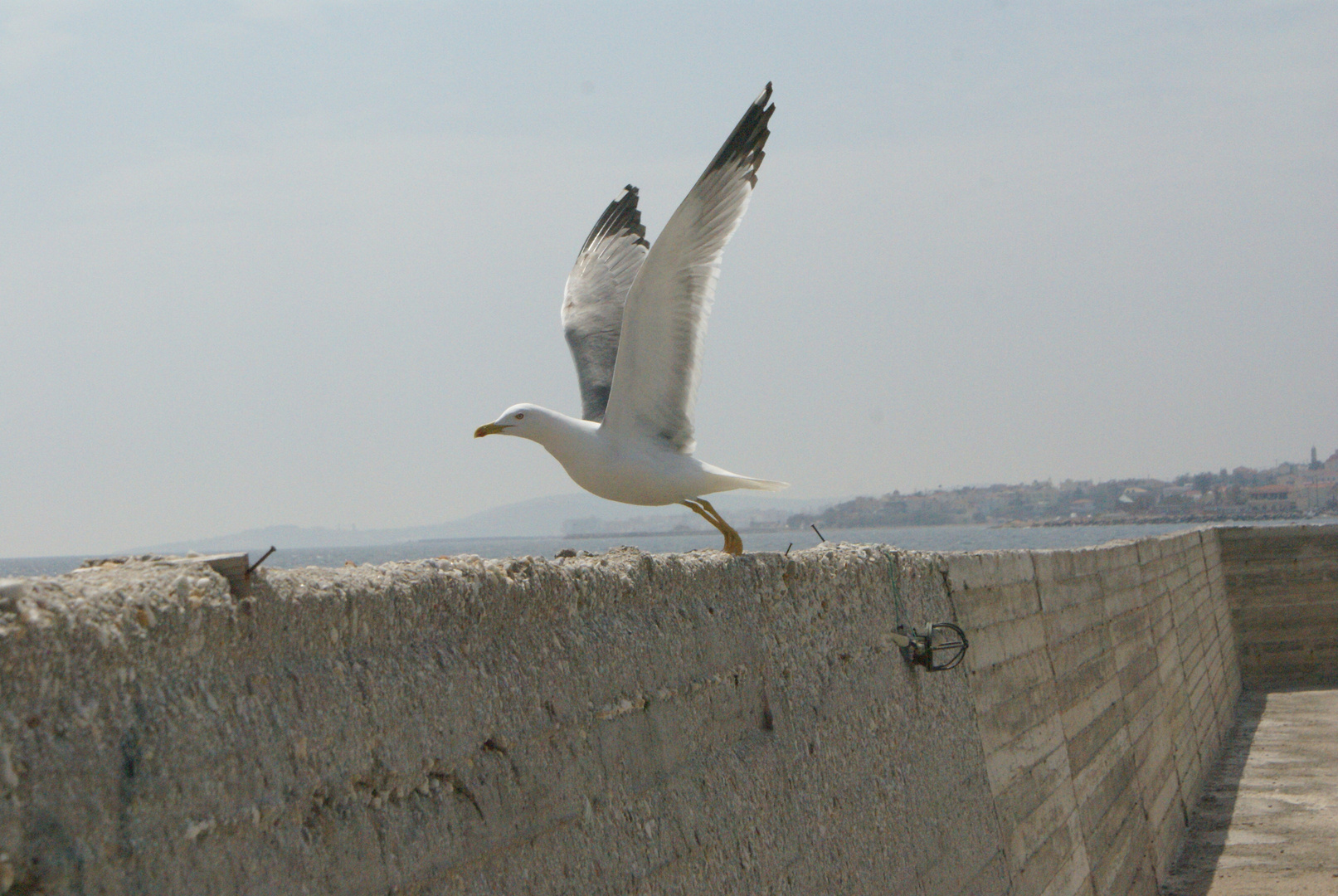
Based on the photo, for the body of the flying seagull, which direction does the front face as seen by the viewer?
to the viewer's left

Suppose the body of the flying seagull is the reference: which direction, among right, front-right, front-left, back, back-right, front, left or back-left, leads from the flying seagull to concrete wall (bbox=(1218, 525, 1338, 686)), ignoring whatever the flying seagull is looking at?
back-right

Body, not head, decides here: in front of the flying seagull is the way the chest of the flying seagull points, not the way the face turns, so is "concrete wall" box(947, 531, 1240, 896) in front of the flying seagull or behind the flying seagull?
behind
